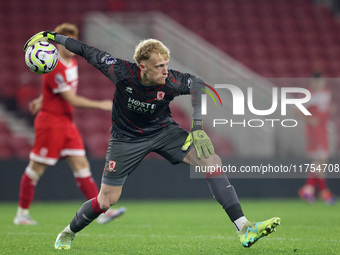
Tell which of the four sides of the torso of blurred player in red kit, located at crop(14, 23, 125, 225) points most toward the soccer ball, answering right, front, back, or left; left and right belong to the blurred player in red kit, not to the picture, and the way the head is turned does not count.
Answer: right

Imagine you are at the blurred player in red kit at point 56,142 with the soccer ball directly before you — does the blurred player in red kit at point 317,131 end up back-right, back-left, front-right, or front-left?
back-left

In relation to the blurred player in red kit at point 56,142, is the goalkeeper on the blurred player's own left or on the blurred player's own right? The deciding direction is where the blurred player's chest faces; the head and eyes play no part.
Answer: on the blurred player's own right

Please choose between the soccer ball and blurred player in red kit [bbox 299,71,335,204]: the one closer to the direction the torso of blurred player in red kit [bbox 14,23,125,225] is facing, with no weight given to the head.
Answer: the blurred player in red kit

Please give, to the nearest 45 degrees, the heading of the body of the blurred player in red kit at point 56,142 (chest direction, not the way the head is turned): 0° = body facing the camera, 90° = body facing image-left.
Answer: approximately 270°

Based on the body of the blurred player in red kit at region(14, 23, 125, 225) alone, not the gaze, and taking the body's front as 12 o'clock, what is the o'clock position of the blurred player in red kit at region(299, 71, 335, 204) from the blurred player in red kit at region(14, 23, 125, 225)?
the blurred player in red kit at region(299, 71, 335, 204) is roughly at 11 o'clock from the blurred player in red kit at region(14, 23, 125, 225).
